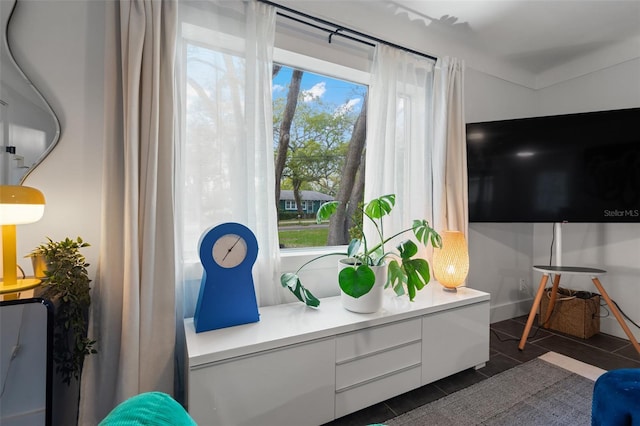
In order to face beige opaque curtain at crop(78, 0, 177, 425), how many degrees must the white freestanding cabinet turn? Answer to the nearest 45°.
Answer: approximately 135° to its right

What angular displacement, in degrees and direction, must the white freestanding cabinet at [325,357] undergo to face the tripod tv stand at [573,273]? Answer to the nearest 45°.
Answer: approximately 90° to its left

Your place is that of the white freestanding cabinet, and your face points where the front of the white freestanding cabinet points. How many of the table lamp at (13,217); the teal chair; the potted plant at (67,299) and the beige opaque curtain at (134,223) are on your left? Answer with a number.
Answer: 0

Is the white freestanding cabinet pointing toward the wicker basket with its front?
no

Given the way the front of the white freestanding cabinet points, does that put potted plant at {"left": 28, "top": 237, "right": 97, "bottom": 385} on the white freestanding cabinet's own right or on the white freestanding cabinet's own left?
on the white freestanding cabinet's own right

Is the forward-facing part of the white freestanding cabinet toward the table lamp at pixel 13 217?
no

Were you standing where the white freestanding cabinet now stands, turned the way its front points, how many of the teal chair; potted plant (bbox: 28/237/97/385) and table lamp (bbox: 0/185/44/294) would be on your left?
0

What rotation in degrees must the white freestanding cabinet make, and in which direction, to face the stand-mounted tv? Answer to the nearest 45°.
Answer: approximately 90° to its left

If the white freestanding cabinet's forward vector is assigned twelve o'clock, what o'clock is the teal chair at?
The teal chair is roughly at 2 o'clock from the white freestanding cabinet.

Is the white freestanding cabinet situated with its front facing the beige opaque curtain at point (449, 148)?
no

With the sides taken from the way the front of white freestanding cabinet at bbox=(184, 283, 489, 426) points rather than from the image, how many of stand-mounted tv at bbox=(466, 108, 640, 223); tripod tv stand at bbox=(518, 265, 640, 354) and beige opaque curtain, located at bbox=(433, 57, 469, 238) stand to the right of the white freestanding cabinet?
0
